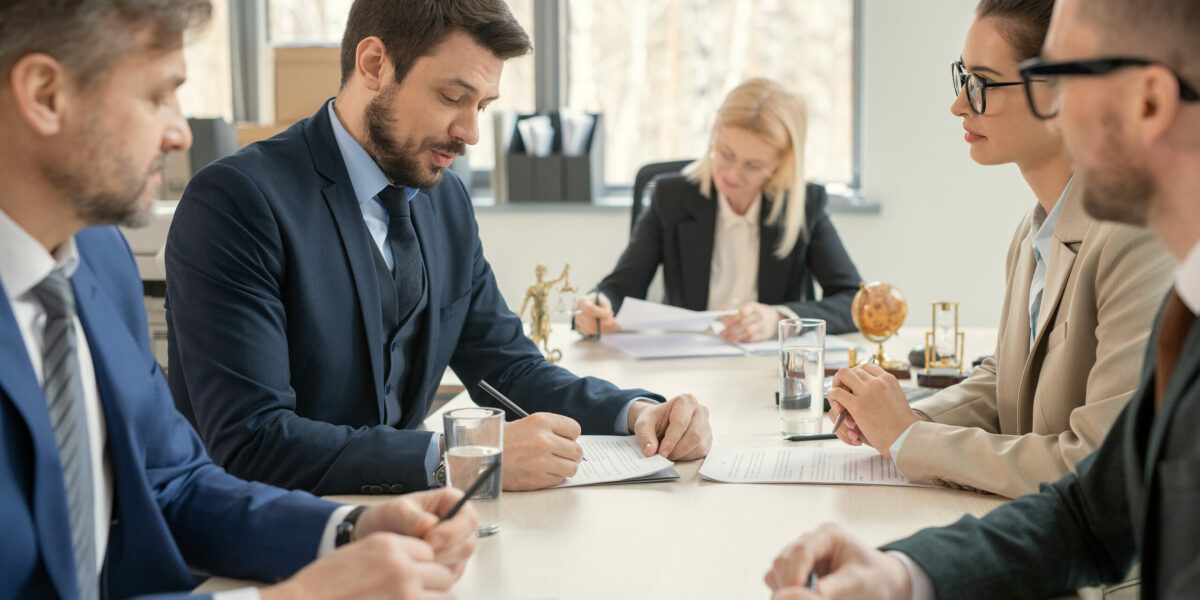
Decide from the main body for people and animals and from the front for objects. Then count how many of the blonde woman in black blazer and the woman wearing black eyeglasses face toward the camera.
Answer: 1

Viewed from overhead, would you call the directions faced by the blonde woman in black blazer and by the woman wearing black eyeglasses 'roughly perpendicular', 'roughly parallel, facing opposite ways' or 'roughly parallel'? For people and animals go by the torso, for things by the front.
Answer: roughly perpendicular

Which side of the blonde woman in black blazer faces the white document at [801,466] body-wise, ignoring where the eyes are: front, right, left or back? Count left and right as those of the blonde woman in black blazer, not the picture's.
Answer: front

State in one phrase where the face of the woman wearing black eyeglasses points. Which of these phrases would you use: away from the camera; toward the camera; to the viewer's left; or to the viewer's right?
to the viewer's left

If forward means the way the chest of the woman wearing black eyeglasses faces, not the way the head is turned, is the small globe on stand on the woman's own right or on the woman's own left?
on the woman's own right

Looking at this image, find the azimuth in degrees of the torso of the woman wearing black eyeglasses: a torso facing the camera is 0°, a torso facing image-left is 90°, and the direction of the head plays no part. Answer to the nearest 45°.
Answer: approximately 90°

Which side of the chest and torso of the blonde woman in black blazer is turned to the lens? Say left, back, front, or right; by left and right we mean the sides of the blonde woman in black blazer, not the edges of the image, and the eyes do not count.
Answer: front

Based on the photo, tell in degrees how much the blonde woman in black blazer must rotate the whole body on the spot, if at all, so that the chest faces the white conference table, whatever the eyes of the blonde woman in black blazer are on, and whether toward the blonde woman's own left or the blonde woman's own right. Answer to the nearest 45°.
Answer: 0° — they already face it

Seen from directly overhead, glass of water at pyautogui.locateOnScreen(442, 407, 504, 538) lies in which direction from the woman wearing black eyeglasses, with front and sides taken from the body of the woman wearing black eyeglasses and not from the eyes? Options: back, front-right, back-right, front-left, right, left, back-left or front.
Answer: front-left

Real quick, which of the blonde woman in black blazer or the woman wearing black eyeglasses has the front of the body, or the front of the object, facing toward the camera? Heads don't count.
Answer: the blonde woman in black blazer

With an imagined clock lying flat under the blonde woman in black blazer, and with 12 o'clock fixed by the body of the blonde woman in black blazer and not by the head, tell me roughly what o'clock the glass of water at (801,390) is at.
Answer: The glass of water is roughly at 12 o'clock from the blonde woman in black blazer.

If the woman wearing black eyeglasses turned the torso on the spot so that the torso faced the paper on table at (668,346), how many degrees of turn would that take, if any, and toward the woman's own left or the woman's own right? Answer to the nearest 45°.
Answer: approximately 45° to the woman's own right

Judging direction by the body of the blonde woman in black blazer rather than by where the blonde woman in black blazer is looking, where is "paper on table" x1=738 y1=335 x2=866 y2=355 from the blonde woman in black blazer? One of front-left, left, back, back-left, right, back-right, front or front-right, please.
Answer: front
